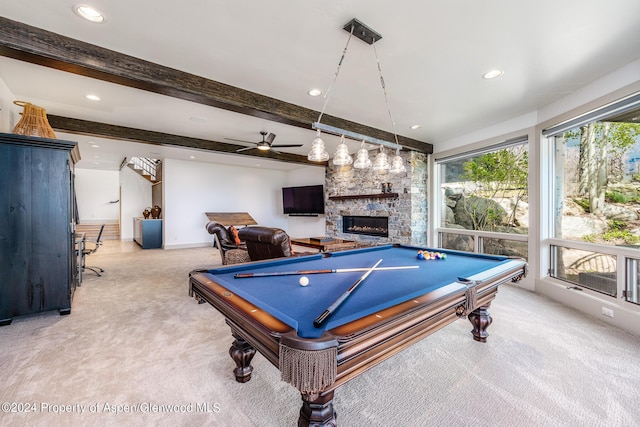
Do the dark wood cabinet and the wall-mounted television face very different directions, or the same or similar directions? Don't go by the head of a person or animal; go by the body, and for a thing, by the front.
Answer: very different directions

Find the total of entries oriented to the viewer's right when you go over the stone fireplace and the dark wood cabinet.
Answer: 1

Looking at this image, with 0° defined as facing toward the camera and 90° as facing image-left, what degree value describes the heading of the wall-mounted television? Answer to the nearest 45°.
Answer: approximately 45°

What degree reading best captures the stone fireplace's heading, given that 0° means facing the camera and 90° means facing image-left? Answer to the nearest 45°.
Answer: approximately 45°

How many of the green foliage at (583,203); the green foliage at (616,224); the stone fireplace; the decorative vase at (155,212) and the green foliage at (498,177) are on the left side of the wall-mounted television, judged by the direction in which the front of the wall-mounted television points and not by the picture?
4

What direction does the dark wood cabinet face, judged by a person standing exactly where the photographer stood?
facing to the right of the viewer

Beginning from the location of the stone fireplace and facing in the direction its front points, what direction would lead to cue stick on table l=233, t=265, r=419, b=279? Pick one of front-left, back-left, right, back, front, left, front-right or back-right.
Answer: front-left

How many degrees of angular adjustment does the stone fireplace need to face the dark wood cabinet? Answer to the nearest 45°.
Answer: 0° — it already faces it

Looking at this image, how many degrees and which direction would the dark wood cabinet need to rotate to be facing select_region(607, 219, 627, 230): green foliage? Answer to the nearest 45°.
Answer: approximately 45° to its right
